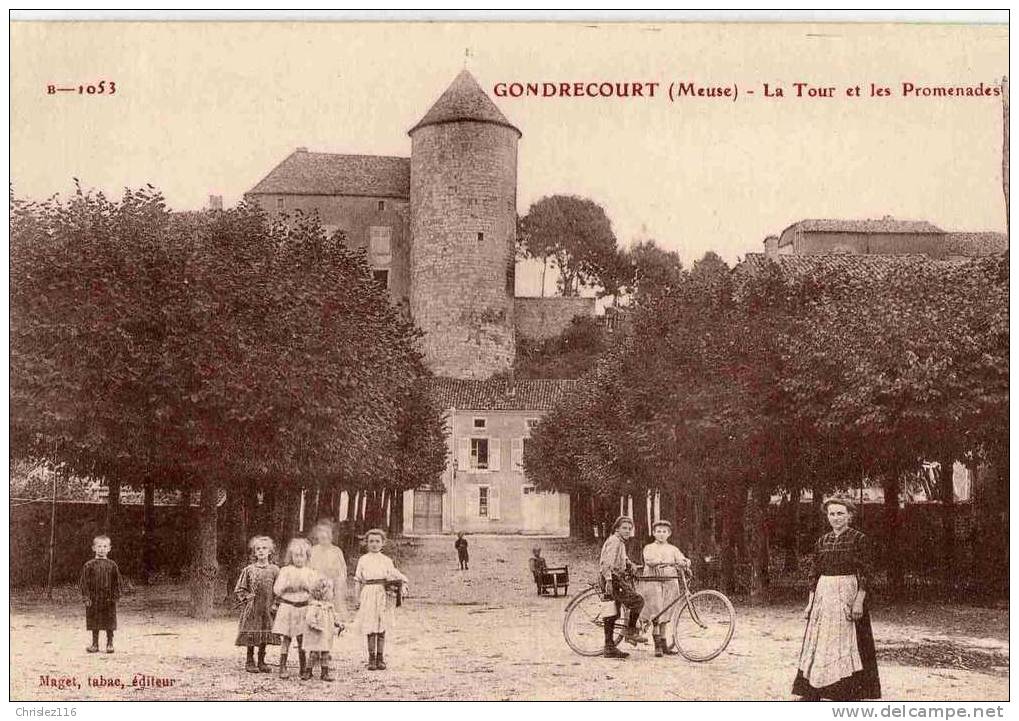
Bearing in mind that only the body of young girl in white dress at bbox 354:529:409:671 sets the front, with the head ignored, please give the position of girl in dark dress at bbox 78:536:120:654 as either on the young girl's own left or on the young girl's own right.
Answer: on the young girl's own right

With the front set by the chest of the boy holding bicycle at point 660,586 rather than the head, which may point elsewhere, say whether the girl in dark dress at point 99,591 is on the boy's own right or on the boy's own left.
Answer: on the boy's own right

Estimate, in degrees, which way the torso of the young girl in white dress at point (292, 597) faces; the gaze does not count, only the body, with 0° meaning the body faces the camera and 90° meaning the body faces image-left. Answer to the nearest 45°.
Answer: approximately 0°

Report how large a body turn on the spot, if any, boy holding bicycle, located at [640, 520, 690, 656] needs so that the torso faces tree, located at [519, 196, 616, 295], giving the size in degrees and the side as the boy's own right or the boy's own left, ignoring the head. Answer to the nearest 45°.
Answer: approximately 180°
